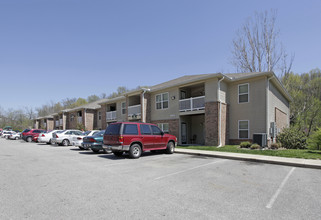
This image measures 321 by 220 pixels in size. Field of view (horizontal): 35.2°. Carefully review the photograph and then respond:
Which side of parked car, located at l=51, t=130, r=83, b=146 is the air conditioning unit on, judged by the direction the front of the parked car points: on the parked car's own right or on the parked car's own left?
on the parked car's own right

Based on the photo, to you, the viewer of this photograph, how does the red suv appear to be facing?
facing away from the viewer and to the right of the viewer

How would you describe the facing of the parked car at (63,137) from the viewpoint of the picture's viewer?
facing away from the viewer and to the right of the viewer

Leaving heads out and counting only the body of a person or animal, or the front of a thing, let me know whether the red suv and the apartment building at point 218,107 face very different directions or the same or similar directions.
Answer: very different directions

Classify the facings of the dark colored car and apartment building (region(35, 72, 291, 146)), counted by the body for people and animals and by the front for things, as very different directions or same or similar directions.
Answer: very different directions

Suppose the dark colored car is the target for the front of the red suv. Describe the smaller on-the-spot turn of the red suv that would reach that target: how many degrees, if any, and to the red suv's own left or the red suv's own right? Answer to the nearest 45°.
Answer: approximately 90° to the red suv's own left

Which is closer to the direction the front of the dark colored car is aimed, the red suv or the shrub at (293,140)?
the shrub
